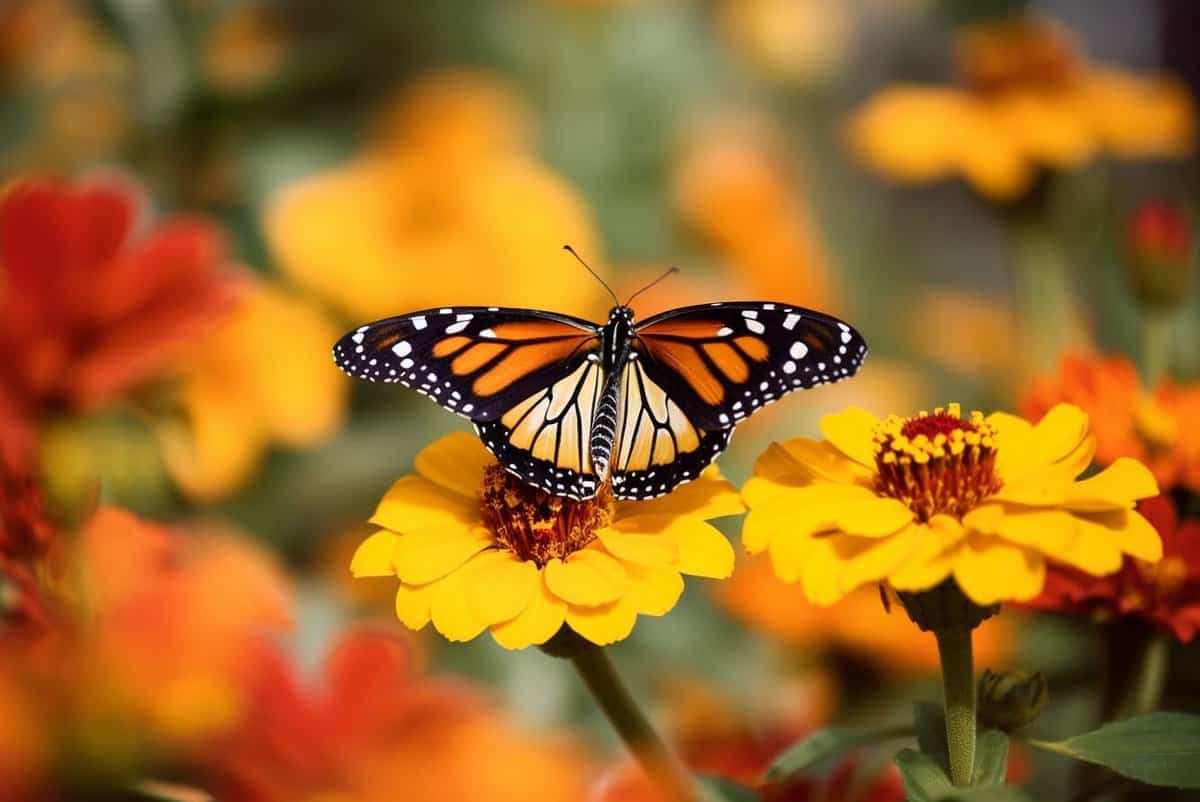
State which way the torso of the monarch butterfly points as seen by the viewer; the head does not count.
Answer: away from the camera
